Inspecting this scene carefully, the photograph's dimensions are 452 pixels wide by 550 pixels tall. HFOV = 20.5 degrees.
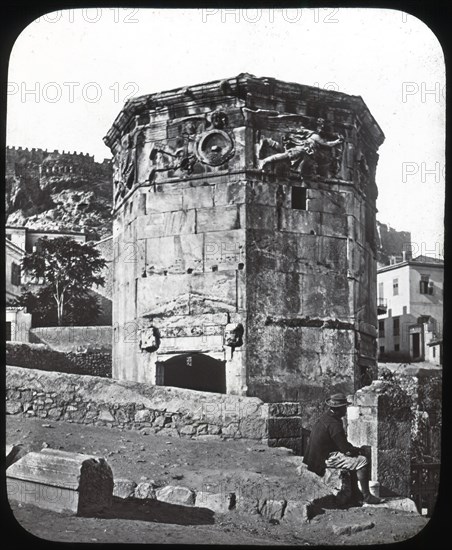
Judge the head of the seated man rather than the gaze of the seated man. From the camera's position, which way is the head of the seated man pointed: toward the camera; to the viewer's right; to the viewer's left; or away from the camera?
to the viewer's right

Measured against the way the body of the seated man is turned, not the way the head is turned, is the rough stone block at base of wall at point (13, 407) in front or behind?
behind

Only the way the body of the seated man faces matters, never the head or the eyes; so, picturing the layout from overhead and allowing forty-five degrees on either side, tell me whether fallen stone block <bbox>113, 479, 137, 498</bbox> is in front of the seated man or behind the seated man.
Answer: behind

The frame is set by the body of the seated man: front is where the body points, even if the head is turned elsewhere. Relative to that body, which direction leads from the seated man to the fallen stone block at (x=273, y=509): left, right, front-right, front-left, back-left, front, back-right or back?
back-right

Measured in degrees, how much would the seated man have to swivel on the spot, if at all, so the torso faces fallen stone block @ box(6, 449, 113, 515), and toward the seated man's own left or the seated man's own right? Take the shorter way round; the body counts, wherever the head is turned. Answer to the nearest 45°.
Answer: approximately 135° to the seated man's own right

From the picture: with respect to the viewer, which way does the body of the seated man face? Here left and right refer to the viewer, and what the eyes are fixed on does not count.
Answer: facing to the right of the viewer

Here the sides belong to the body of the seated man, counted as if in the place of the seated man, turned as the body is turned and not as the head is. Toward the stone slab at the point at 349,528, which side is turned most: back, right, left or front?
right

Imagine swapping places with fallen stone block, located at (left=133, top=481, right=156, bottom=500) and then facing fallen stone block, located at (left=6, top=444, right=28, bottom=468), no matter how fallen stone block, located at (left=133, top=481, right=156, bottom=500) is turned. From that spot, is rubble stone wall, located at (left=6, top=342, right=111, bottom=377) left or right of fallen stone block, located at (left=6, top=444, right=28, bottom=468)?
right

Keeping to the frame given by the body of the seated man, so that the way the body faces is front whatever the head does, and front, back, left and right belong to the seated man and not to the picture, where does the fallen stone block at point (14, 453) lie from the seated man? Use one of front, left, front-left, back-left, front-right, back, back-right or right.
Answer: back

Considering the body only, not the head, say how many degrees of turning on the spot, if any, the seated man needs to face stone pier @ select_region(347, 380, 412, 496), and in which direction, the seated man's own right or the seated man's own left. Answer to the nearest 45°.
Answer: approximately 45° to the seated man's own left

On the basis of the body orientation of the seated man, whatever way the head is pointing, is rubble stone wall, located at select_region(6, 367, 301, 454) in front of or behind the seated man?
behind

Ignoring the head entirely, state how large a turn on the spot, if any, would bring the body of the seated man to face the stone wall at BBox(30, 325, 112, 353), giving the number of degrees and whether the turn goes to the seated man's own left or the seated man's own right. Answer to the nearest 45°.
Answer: approximately 135° to the seated man's own left
